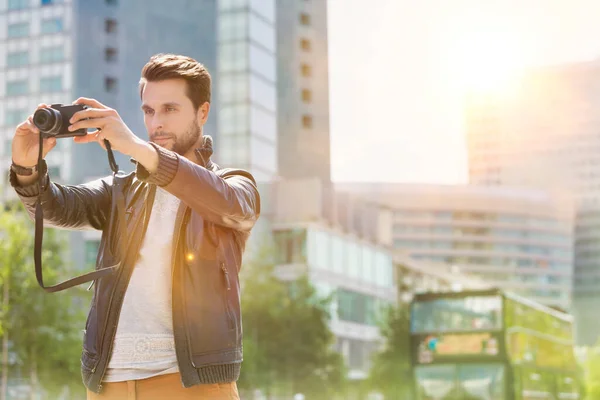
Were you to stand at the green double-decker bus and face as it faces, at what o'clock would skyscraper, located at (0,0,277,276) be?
The skyscraper is roughly at 3 o'clock from the green double-decker bus.

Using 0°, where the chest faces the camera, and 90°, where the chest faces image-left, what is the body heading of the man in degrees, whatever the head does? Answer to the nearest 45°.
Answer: approximately 45°

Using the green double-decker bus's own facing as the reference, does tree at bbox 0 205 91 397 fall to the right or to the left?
on its right

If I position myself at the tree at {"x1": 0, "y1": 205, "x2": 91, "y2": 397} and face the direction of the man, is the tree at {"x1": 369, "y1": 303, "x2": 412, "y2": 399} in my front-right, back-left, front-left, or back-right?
back-left

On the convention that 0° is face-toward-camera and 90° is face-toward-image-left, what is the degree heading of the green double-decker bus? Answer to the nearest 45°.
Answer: approximately 45°

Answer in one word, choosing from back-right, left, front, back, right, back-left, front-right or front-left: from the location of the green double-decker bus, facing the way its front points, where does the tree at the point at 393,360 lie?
back-right

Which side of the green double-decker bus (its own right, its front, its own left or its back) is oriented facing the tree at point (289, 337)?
right

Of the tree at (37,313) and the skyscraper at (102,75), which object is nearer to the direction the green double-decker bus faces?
the tree

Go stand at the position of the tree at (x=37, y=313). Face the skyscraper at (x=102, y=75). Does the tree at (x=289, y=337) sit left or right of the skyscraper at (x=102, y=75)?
right

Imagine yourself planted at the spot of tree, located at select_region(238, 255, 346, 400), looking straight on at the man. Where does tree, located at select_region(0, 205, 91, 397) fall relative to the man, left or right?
right

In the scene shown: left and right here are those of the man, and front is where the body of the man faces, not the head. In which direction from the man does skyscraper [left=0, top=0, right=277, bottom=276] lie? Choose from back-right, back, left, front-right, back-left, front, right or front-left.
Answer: back-right

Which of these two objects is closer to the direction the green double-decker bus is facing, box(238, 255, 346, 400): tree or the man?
the man
